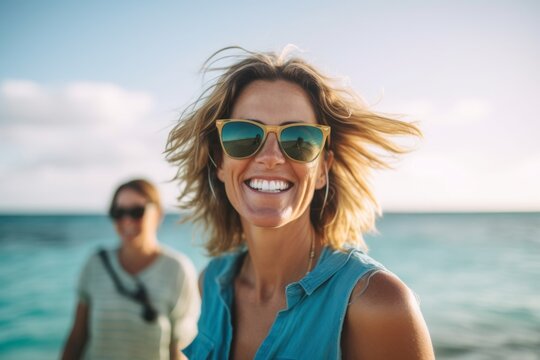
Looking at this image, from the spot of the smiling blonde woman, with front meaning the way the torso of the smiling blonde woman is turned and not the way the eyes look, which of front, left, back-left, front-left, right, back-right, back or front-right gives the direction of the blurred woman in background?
right

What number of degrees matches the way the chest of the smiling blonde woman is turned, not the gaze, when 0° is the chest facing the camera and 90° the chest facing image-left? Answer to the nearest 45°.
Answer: approximately 45°
